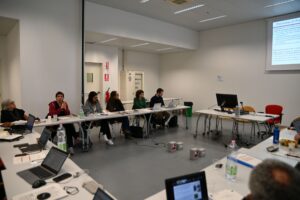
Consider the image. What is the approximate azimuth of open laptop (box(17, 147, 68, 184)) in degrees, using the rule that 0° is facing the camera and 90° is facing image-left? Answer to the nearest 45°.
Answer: approximately 45°

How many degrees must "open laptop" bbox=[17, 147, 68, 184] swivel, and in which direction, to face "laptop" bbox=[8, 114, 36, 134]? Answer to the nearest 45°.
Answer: approximately 135° to its right

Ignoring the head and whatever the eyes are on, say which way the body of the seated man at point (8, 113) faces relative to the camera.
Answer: to the viewer's right

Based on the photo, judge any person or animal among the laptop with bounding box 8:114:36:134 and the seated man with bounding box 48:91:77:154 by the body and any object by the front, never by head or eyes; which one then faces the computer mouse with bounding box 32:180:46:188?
the seated man

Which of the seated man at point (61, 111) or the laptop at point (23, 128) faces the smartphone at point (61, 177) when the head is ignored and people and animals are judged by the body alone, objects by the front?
the seated man

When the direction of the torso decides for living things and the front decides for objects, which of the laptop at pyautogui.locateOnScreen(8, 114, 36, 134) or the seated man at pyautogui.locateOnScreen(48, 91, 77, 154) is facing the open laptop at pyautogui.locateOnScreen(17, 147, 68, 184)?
the seated man

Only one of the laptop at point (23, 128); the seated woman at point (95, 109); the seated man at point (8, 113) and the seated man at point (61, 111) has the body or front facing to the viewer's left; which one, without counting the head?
the laptop

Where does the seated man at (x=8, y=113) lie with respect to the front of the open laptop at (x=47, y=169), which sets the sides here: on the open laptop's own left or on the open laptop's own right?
on the open laptop's own right

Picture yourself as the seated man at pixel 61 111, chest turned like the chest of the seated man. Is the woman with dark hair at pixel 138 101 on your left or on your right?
on your left

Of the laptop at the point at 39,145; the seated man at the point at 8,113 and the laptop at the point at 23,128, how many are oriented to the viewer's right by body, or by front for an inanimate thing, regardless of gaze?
1

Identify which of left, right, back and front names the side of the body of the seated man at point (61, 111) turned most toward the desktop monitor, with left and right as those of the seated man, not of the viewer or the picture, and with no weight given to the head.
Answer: left
